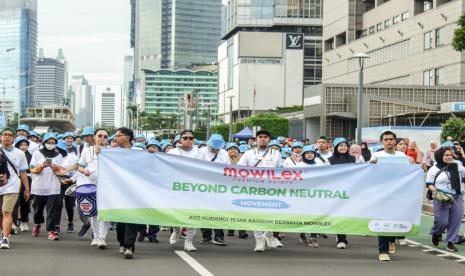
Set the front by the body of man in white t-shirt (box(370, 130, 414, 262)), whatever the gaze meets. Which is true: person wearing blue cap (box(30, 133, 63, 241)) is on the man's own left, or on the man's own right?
on the man's own right

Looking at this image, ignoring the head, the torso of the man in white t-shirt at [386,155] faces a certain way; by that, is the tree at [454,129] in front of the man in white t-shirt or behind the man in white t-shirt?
behind

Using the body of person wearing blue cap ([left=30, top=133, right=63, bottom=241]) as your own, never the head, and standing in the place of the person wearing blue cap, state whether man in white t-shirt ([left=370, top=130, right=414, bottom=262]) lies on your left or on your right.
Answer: on your left

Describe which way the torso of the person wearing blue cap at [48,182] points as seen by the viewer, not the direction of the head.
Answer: toward the camera

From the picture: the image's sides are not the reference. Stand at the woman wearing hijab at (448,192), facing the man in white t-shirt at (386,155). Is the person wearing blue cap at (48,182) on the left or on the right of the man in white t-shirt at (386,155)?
right

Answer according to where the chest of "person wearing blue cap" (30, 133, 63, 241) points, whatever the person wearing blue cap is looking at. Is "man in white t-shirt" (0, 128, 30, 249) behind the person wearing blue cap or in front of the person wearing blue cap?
in front

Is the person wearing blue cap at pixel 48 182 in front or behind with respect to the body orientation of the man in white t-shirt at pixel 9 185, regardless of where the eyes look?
behind

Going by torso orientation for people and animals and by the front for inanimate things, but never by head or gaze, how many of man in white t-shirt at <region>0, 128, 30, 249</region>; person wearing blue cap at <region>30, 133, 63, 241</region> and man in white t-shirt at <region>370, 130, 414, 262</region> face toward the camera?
3

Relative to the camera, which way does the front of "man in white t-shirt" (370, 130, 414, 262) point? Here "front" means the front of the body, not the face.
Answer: toward the camera

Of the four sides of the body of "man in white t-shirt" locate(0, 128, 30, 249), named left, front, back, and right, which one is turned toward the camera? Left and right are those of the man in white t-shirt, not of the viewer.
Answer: front

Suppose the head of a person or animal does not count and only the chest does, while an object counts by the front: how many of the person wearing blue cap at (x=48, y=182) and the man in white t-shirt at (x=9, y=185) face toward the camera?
2

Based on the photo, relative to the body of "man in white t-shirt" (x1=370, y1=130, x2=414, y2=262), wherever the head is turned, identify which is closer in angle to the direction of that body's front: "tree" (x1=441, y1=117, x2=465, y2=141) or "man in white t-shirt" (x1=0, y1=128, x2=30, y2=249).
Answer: the man in white t-shirt

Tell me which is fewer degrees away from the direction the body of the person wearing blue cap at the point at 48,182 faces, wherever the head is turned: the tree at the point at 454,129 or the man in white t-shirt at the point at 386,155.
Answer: the man in white t-shirt
